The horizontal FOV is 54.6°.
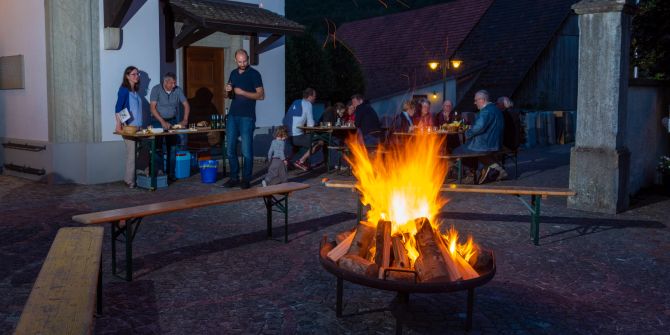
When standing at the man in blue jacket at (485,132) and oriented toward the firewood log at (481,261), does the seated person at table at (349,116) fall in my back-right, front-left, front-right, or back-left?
back-right

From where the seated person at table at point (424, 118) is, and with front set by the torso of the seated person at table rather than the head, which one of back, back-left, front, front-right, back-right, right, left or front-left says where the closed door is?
right

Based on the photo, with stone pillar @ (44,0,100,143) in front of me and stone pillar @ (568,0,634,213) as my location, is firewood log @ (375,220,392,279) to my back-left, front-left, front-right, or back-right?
front-left

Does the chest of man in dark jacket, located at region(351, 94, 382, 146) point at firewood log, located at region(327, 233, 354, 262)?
no

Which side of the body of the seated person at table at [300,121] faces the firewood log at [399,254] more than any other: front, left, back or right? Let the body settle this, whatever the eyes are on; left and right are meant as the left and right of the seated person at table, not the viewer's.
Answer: right

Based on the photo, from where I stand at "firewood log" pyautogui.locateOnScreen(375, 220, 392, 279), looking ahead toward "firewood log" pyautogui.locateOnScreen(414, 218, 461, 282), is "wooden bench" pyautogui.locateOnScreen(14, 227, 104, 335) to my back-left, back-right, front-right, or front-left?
back-right

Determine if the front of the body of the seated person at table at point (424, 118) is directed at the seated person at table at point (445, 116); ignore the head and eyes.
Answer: no

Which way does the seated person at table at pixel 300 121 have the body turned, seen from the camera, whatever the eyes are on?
to the viewer's right

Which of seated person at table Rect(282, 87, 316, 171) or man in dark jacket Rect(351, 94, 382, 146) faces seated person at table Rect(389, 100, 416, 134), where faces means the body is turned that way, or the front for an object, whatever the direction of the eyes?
seated person at table Rect(282, 87, 316, 171)

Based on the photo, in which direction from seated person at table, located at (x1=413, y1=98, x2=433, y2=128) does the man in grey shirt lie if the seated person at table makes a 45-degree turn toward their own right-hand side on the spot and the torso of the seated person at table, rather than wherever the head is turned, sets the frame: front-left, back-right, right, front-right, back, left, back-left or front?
front

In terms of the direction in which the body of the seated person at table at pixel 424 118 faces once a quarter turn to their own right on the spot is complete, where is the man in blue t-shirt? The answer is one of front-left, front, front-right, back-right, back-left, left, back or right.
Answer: front-left

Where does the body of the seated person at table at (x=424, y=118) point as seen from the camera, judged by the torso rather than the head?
toward the camera

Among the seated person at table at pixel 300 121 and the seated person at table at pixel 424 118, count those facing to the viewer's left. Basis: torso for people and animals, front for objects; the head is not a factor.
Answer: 0

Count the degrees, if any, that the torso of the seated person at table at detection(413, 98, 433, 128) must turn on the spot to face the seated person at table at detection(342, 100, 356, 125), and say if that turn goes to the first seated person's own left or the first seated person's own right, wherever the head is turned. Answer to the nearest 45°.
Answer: approximately 90° to the first seated person's own right

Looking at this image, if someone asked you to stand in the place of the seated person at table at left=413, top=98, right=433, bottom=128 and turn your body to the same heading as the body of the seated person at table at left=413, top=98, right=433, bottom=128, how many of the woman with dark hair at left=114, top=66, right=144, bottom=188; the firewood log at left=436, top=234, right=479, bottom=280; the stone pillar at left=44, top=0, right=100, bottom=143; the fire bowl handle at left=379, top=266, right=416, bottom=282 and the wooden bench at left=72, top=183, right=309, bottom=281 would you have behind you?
0

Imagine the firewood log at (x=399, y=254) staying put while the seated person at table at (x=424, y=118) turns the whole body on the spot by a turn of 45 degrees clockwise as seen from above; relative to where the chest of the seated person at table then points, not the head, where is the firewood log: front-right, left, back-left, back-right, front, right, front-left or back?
front-left

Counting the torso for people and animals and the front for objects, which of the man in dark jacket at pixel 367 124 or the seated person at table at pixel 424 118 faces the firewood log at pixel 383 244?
the seated person at table
